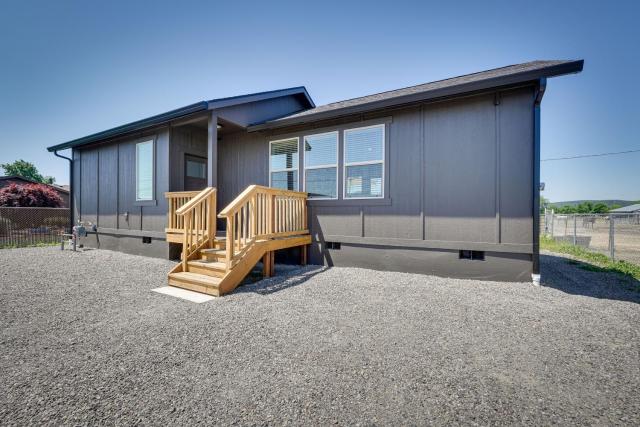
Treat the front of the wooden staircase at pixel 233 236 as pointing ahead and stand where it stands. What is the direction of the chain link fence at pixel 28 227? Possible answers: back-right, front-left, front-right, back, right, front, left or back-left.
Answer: right

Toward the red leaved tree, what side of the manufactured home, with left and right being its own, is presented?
right

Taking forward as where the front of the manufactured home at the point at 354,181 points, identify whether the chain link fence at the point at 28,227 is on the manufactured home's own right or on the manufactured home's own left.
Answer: on the manufactured home's own right

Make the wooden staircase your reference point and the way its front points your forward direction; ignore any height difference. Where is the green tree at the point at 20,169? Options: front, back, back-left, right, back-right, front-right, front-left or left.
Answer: right

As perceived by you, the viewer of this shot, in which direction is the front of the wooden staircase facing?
facing the viewer and to the left of the viewer

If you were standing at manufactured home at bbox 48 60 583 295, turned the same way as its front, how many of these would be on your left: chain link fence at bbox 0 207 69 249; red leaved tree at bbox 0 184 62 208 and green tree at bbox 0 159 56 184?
0

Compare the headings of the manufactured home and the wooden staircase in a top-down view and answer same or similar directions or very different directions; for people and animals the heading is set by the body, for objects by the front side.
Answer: same or similar directions

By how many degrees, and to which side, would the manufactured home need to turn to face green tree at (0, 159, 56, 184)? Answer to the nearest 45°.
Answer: approximately 90° to its right

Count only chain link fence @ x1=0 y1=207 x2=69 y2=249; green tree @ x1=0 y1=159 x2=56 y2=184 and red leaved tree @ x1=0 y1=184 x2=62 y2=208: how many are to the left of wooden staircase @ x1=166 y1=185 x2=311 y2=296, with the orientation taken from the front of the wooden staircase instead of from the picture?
0

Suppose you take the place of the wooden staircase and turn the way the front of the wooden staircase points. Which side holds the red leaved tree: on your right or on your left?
on your right
